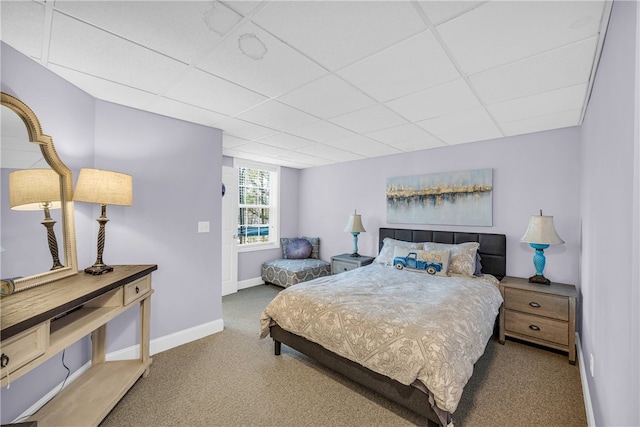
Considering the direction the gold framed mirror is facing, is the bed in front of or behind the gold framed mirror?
in front

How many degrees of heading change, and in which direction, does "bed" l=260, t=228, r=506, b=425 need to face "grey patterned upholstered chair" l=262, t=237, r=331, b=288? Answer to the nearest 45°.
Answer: approximately 90° to its right

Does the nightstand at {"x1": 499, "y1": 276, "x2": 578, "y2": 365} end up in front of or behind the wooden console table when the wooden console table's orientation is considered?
in front

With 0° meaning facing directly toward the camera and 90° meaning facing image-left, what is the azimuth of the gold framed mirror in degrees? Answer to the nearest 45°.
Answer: approximately 315°

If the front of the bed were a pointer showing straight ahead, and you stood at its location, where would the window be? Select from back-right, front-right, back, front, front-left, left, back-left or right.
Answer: right

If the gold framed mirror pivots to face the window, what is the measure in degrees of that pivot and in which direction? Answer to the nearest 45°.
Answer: approximately 90° to its left

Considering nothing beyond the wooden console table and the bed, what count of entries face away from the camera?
0

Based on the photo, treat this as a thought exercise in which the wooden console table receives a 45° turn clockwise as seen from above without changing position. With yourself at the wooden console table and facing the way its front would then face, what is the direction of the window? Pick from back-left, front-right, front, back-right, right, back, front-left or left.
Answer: back-left

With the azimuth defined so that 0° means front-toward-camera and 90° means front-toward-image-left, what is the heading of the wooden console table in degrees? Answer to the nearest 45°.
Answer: approximately 315°
